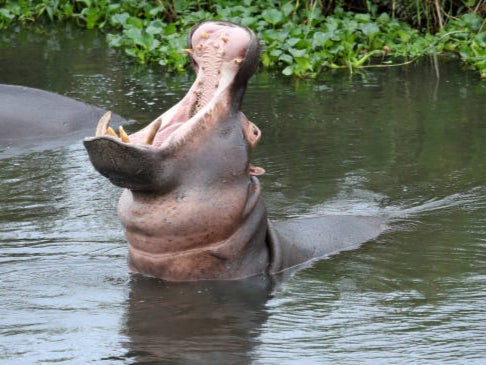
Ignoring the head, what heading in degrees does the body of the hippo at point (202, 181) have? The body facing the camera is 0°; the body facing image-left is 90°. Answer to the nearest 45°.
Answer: approximately 45°

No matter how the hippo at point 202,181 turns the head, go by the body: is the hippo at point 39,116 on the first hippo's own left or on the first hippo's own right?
on the first hippo's own right
